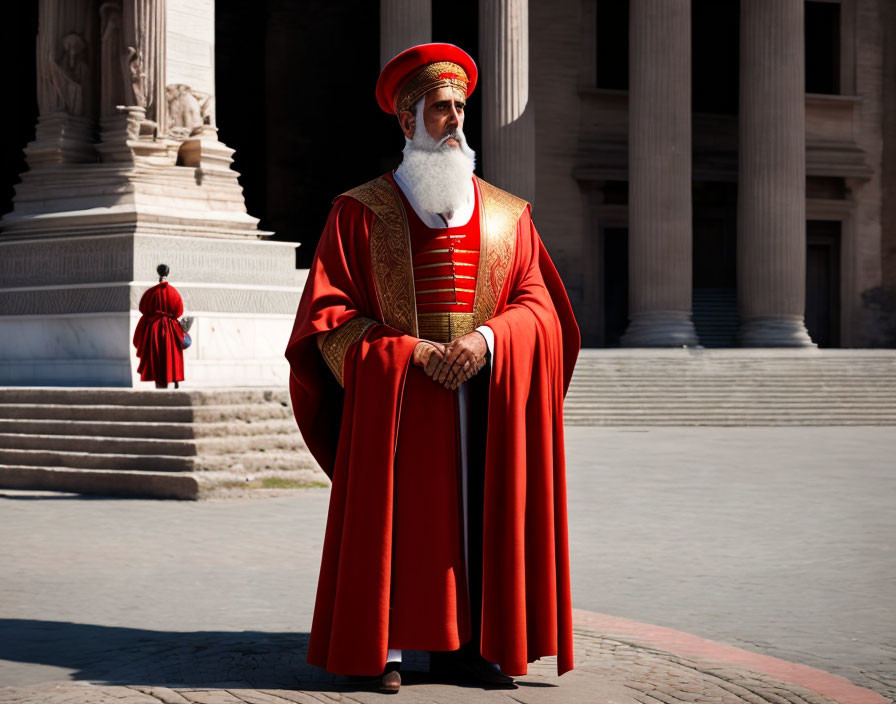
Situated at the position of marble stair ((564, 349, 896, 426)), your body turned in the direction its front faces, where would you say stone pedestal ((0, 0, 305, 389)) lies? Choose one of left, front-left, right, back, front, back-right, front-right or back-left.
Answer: front-right

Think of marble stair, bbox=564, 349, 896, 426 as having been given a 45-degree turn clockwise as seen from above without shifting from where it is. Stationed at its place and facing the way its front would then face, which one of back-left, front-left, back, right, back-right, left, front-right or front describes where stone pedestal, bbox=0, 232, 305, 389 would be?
front

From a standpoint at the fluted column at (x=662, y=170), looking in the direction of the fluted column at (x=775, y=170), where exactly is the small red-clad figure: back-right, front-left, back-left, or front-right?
back-right

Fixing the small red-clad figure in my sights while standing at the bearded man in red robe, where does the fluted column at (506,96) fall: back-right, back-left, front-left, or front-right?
front-right

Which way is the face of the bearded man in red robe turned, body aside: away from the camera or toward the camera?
toward the camera

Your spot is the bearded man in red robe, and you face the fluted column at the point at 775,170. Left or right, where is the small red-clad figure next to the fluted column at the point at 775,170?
left

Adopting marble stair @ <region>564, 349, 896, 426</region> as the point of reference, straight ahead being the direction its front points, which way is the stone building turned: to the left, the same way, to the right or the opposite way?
the same way

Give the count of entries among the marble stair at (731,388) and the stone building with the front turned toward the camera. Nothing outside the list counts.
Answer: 2

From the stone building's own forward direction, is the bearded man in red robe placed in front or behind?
in front

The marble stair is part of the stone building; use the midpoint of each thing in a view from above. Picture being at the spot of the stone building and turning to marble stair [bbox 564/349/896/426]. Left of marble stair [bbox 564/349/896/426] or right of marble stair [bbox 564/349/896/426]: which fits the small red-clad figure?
right

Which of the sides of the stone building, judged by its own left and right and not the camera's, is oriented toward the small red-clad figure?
front

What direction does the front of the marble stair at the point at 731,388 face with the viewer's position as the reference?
facing the viewer

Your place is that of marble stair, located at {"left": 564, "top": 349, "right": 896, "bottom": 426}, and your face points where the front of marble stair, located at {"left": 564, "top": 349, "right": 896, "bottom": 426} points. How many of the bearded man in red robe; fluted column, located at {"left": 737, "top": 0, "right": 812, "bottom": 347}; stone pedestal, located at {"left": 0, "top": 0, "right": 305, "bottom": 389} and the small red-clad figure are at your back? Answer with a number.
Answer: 1

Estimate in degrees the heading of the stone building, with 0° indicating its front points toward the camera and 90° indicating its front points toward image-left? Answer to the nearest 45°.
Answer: approximately 0°
